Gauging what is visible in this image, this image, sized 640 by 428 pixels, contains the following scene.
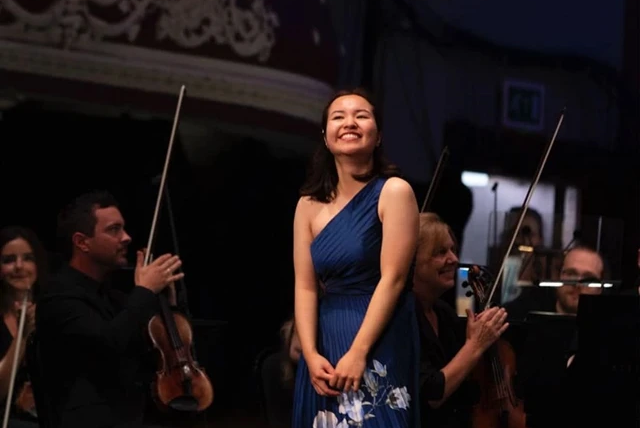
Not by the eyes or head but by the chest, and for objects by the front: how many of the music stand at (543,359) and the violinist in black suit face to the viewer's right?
1

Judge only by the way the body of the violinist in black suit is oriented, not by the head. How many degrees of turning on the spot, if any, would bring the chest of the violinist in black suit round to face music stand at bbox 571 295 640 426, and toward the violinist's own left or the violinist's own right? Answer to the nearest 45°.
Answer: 0° — they already face it

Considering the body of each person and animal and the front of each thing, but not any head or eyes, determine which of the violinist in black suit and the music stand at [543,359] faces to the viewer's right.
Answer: the violinist in black suit

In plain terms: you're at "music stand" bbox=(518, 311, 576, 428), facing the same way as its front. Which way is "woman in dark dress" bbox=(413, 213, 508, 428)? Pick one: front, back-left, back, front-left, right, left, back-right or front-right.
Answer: back-left

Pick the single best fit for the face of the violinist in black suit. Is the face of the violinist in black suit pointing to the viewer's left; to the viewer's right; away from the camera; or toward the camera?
to the viewer's right

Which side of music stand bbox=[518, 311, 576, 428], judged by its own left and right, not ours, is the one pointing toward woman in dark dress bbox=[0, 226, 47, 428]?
left

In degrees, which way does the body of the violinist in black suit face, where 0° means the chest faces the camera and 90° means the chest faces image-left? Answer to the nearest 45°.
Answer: approximately 270°

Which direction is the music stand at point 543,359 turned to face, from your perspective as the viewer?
facing away from the viewer
